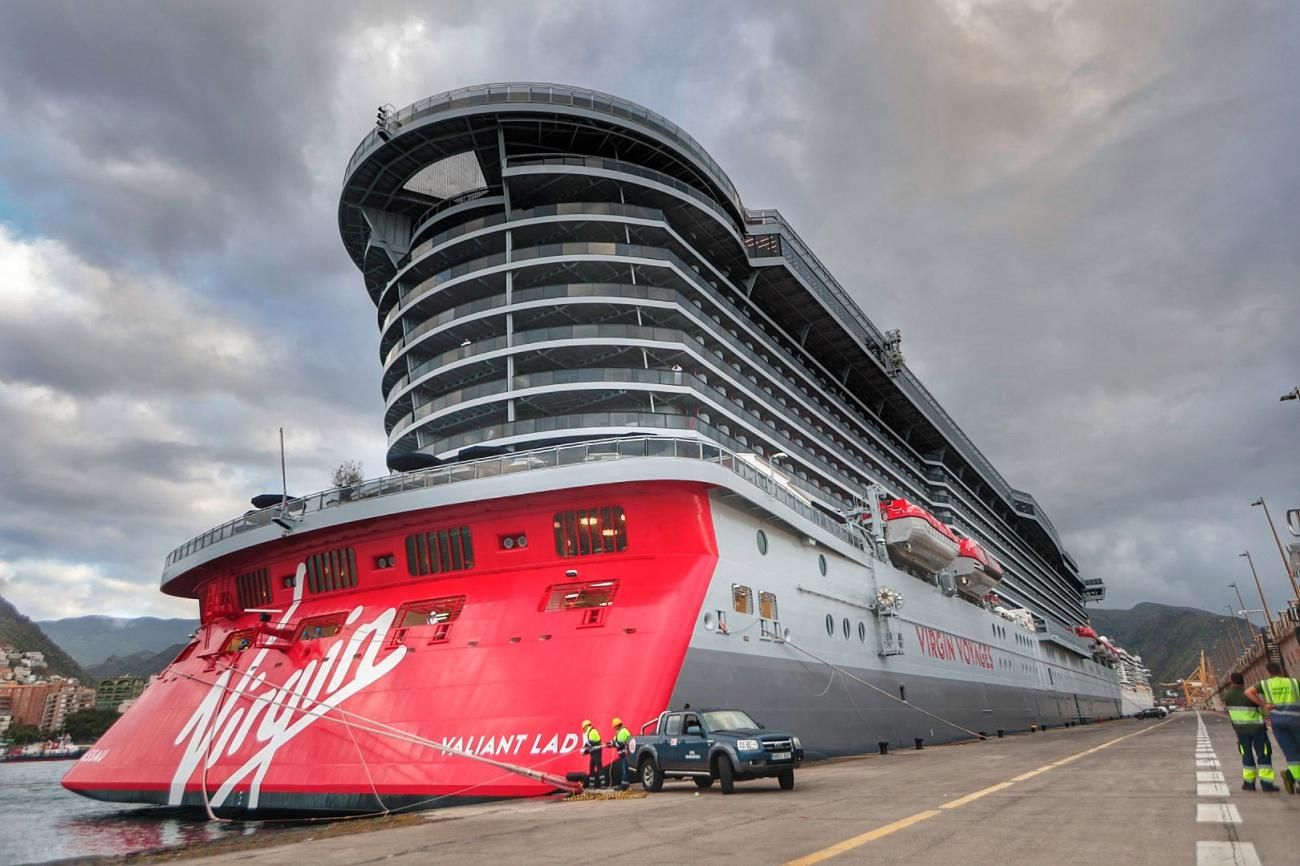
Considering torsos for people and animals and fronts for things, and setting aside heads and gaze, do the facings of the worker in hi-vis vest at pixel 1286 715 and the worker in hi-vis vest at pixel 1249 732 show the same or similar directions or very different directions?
same or similar directions

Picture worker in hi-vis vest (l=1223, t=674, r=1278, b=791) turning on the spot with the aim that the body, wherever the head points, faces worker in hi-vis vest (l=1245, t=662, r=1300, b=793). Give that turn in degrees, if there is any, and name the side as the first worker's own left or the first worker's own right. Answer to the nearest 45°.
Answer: approximately 135° to the first worker's own right

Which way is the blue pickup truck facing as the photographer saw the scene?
facing the viewer and to the right of the viewer

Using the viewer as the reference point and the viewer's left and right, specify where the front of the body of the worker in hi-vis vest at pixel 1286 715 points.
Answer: facing away from the viewer

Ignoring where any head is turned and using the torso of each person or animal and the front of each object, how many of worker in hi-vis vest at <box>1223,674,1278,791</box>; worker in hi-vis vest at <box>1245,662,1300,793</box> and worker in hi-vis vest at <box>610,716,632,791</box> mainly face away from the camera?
2

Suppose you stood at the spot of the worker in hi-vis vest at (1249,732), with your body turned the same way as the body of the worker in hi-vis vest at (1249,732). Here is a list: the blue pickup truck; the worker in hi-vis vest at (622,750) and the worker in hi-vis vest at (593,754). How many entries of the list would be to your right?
0

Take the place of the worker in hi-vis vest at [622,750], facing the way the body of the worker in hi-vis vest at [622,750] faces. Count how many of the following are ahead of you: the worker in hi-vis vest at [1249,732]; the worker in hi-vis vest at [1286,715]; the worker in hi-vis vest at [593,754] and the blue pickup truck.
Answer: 1

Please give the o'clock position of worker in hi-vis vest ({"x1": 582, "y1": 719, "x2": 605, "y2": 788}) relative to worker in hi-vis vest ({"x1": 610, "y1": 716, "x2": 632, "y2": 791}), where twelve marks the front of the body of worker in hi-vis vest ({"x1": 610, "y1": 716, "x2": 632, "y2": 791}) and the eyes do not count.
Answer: worker in hi-vis vest ({"x1": 582, "y1": 719, "x2": 605, "y2": 788}) is roughly at 12 o'clock from worker in hi-vis vest ({"x1": 610, "y1": 716, "x2": 632, "y2": 791}).

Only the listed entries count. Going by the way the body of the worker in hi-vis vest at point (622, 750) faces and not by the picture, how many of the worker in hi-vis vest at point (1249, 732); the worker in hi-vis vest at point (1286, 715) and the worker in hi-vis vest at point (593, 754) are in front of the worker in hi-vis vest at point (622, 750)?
1

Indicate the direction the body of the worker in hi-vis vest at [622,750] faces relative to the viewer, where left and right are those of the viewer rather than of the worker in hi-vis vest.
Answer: facing to the left of the viewer

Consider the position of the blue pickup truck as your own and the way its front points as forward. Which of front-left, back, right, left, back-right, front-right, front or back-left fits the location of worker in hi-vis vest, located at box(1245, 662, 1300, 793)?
front

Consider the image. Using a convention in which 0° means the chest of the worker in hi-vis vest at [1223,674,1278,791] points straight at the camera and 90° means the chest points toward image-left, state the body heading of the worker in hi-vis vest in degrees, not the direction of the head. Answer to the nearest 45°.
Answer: approximately 180°
